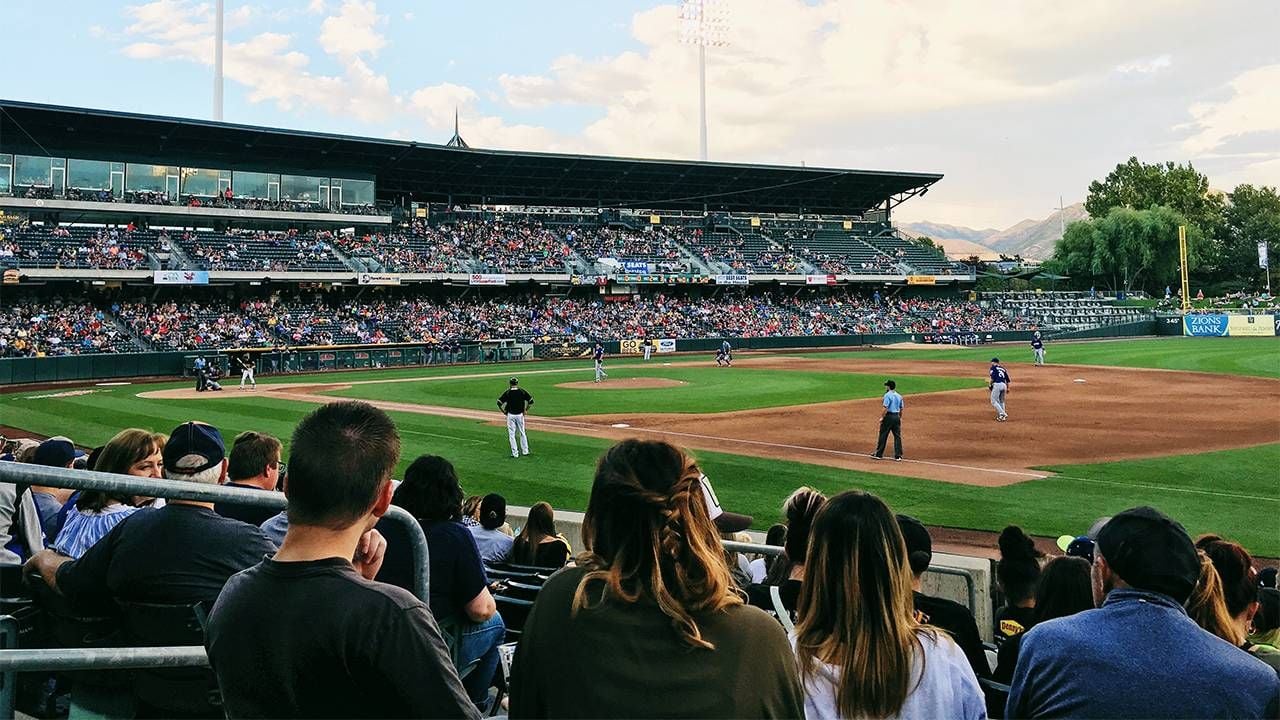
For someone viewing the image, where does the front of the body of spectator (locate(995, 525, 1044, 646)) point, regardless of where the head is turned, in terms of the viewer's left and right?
facing away from the viewer

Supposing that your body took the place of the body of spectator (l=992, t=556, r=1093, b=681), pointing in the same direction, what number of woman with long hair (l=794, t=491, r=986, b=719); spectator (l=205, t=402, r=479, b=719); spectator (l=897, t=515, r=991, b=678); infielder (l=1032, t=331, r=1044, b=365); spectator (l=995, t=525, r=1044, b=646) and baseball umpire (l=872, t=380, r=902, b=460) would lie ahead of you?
3

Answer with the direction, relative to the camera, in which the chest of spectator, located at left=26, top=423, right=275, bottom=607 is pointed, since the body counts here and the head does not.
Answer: away from the camera

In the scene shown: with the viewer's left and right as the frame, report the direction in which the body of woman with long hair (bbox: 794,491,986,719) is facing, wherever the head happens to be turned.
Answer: facing away from the viewer

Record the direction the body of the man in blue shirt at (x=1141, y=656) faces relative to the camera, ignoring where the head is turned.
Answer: away from the camera

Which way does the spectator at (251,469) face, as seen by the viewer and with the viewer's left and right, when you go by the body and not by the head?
facing away from the viewer and to the right of the viewer

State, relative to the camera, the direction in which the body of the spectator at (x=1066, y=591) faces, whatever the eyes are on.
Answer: away from the camera

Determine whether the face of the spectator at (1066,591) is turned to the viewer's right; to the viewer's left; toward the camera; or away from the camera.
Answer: away from the camera

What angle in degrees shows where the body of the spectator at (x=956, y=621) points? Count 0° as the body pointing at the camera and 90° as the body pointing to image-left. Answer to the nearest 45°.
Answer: approximately 180°

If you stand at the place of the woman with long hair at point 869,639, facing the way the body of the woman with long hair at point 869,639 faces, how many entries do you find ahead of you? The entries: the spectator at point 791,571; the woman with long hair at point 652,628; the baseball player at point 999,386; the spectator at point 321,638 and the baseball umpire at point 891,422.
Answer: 3

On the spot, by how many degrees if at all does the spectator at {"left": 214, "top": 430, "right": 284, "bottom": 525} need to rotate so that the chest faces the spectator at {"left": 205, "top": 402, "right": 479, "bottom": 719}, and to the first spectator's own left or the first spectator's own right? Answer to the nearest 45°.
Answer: approximately 135° to the first spectator's own right
